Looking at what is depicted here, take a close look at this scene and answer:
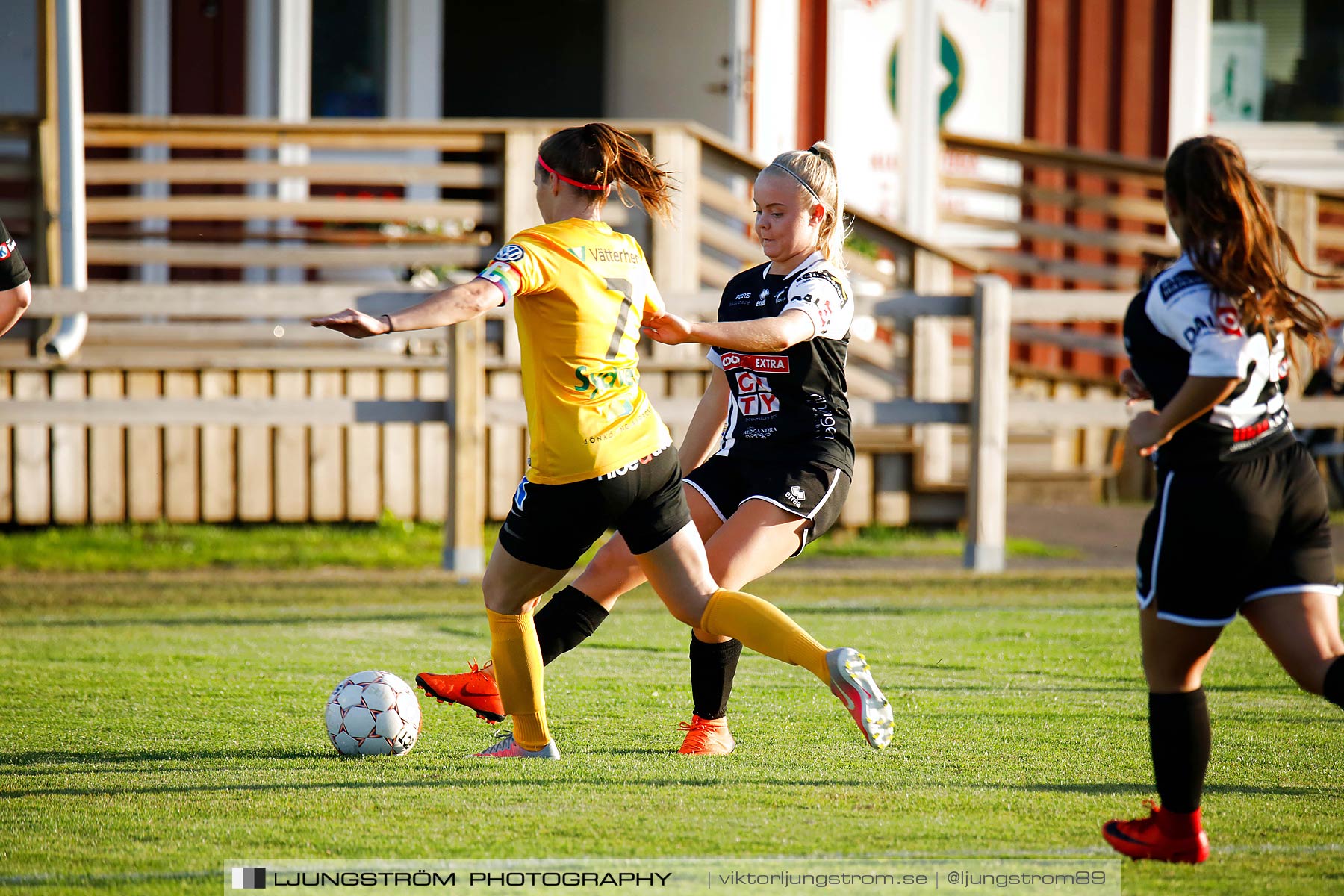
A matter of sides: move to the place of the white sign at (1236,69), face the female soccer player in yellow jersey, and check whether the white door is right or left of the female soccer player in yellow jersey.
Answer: right

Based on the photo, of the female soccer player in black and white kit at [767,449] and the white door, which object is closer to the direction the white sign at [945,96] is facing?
the female soccer player in black and white kit

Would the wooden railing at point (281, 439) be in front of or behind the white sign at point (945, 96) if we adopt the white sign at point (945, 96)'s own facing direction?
in front

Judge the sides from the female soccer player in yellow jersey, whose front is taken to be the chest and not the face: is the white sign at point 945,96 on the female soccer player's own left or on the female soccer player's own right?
on the female soccer player's own right

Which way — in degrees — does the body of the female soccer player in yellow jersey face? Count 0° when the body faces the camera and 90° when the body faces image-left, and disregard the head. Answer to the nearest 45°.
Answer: approximately 135°

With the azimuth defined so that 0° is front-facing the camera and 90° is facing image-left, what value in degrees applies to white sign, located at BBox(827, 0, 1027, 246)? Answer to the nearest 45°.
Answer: approximately 0°

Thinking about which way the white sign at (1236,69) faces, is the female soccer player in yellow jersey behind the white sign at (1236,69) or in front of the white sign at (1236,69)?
in front

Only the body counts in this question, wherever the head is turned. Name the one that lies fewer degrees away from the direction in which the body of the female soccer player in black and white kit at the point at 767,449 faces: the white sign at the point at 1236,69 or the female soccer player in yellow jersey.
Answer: the female soccer player in yellow jersey

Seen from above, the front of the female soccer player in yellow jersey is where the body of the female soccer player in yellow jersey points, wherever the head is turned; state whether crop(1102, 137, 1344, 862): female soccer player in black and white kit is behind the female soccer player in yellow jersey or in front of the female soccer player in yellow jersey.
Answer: behind

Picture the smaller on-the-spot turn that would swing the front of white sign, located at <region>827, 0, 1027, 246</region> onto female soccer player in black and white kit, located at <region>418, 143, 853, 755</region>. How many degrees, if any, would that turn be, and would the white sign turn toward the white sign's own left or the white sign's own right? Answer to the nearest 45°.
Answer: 0° — it already faces them

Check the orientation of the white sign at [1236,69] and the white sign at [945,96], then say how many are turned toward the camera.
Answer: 2
